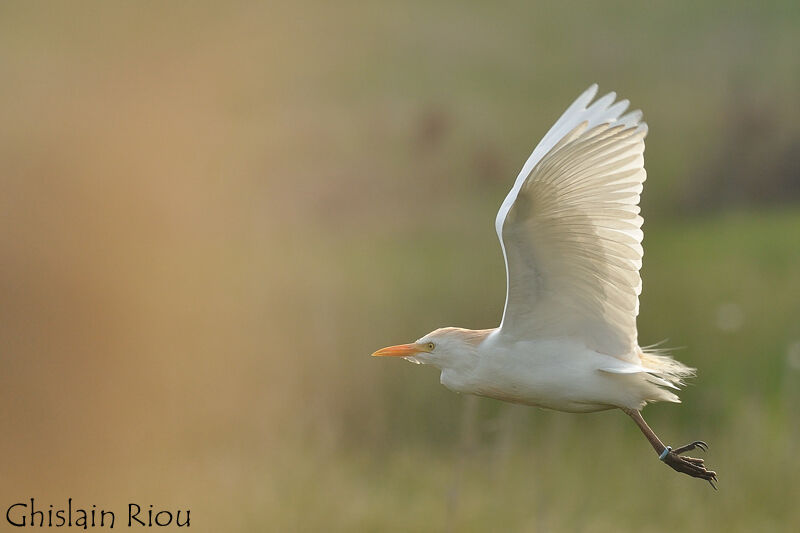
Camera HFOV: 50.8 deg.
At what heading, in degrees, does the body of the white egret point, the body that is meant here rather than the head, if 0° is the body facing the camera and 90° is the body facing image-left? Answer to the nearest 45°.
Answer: approximately 90°
